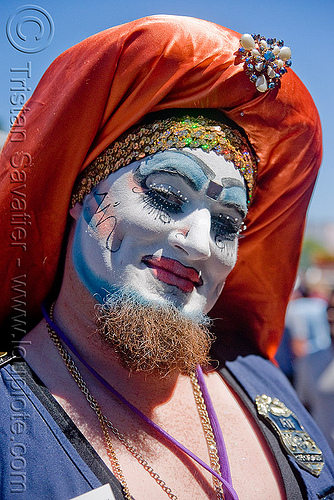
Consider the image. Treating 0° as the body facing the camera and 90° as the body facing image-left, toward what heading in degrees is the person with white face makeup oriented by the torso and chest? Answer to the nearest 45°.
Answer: approximately 315°
